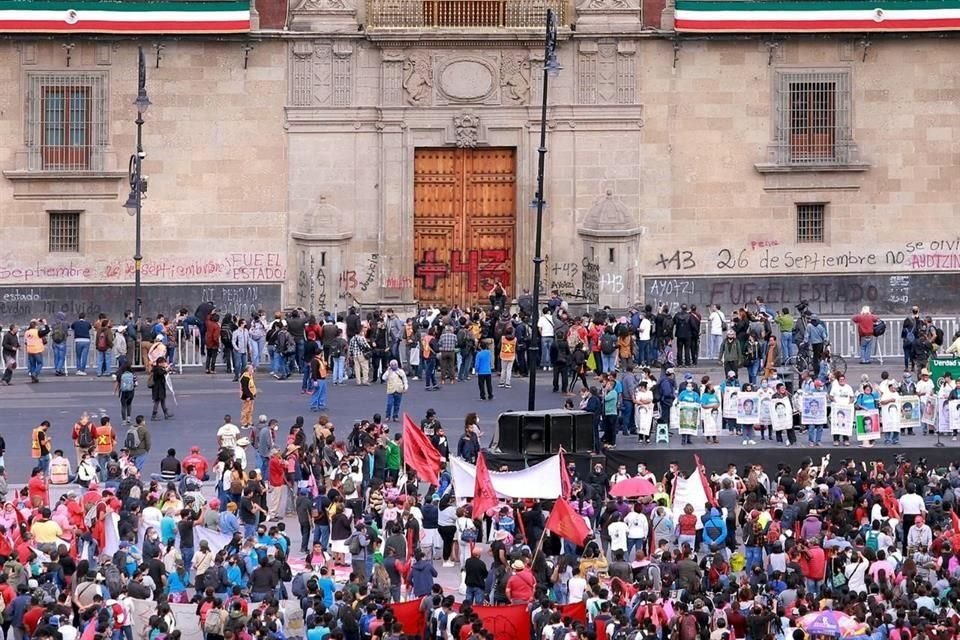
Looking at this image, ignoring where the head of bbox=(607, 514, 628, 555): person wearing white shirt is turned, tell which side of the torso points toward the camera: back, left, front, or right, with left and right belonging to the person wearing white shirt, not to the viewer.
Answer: back

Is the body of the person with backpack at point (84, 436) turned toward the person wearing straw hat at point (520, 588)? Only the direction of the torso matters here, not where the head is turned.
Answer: no

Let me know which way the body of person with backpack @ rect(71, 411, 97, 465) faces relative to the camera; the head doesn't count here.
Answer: away from the camera

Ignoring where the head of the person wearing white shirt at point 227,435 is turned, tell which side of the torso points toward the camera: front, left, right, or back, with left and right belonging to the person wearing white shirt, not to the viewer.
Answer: back

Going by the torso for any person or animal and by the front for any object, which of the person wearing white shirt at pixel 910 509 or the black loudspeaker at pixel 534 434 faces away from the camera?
the person wearing white shirt

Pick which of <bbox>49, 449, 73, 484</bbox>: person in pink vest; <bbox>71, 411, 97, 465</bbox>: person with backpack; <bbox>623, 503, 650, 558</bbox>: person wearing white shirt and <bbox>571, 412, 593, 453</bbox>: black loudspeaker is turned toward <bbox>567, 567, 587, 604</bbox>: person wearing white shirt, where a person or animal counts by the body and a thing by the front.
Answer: the black loudspeaker

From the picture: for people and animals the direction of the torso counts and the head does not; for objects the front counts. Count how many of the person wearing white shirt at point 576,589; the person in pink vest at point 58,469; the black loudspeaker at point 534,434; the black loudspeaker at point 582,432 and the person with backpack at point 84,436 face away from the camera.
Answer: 3

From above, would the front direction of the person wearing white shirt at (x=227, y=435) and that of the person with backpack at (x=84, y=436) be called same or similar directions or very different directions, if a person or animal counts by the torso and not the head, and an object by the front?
same or similar directions

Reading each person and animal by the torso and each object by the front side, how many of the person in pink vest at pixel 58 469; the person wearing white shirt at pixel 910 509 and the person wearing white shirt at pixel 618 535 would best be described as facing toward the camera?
0

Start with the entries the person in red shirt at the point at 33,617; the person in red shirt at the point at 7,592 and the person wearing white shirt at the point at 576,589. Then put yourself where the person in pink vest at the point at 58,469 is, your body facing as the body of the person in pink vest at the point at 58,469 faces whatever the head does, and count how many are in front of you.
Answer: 0

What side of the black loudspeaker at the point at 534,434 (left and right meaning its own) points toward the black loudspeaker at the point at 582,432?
left

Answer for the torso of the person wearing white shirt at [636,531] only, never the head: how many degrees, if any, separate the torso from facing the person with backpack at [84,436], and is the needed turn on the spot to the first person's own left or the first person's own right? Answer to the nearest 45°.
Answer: approximately 90° to the first person's own left

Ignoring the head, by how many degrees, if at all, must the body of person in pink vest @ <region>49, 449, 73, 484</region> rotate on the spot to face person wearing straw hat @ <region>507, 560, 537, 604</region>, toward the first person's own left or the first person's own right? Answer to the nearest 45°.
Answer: approximately 135° to the first person's own right

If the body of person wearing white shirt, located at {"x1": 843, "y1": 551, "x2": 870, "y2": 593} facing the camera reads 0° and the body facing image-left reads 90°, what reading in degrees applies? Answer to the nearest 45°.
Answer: approximately 180°

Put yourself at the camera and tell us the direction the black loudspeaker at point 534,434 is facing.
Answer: facing the viewer

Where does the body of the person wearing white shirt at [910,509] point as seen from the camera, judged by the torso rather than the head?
away from the camera
